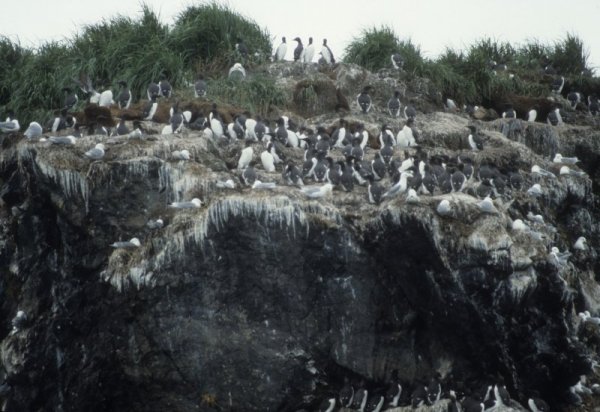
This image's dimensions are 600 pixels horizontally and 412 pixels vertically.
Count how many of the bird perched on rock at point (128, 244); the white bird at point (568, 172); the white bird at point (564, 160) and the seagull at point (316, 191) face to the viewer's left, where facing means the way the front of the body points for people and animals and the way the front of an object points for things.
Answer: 2

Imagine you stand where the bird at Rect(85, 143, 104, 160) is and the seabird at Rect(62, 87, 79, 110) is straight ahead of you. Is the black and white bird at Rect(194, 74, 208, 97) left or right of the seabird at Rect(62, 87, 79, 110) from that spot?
right

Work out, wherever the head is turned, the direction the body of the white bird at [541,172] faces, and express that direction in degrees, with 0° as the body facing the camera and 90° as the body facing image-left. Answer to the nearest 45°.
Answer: approximately 90°

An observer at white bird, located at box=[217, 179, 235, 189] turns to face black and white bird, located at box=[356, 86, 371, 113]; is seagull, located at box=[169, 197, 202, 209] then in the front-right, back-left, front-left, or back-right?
back-left
